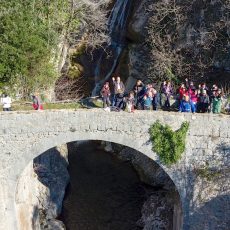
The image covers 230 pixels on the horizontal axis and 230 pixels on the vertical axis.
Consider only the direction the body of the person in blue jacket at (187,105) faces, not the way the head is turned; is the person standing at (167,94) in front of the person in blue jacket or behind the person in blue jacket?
behind

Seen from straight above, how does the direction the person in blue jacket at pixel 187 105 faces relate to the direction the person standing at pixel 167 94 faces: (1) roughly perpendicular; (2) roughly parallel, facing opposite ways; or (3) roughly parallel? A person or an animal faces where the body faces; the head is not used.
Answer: roughly parallel

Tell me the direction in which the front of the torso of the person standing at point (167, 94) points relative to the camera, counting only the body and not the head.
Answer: toward the camera

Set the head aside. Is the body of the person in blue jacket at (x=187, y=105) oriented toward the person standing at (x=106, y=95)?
no

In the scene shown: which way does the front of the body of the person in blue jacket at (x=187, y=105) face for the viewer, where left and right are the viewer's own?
facing the viewer

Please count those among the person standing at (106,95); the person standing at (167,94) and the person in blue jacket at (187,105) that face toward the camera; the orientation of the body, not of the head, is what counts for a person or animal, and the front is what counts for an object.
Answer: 3

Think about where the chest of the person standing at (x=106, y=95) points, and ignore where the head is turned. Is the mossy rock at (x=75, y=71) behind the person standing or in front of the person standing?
behind

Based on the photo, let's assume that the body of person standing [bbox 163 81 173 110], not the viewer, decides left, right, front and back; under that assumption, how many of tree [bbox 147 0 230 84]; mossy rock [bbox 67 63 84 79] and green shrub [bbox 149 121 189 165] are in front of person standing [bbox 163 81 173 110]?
1

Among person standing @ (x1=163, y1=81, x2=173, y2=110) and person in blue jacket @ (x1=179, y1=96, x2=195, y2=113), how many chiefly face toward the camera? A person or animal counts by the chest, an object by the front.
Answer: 2

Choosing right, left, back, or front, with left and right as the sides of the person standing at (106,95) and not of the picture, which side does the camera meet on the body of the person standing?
front

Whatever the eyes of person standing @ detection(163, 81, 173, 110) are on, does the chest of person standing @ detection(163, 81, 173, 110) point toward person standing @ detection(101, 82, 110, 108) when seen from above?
no

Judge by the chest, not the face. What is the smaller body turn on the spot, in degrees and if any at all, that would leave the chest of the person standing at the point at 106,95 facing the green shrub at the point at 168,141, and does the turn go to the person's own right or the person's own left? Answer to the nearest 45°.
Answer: approximately 45° to the person's own left

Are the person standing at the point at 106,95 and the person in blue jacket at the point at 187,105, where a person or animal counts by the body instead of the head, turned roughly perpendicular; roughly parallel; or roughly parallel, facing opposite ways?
roughly parallel

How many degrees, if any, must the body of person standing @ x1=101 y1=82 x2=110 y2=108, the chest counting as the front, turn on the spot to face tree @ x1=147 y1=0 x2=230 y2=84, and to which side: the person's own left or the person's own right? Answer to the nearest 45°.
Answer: approximately 135° to the person's own left

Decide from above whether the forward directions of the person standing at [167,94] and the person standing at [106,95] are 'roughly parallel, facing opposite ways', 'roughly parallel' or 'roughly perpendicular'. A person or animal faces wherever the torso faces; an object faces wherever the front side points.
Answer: roughly parallel

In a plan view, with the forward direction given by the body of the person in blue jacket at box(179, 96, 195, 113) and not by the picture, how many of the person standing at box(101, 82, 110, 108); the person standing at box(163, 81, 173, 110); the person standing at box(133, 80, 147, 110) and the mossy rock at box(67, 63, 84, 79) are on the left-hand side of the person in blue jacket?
0
